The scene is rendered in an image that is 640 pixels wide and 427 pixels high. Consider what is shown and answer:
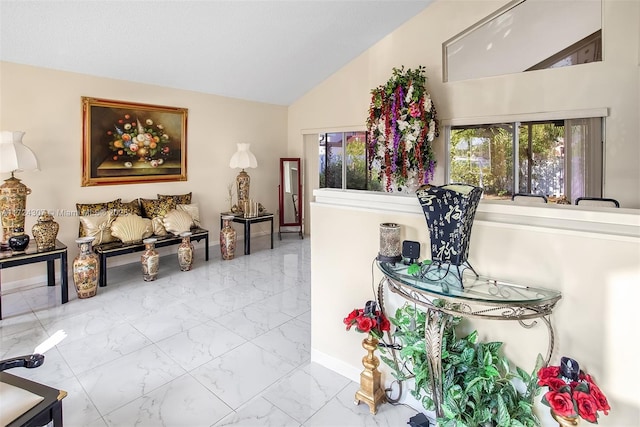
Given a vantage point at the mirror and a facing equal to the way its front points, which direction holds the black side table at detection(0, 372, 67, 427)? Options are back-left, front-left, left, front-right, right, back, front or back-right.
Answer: front

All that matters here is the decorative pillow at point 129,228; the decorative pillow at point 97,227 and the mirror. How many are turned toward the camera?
3

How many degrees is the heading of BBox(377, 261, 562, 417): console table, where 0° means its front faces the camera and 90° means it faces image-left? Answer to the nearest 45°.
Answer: approximately 45°

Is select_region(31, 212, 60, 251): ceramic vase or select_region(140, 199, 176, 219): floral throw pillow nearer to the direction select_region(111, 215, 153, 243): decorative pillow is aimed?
the ceramic vase

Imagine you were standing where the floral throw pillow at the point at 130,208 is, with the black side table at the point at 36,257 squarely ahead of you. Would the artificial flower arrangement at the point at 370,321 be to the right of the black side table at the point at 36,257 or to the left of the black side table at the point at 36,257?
left

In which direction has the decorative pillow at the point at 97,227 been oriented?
toward the camera

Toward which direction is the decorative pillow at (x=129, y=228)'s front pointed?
toward the camera

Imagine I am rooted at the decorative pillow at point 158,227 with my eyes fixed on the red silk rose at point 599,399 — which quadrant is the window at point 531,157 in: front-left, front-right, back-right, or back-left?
front-left

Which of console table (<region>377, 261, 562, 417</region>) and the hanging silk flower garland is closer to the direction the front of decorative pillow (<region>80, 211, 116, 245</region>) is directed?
the console table

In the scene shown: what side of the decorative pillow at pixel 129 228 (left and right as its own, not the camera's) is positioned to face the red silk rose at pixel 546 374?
front

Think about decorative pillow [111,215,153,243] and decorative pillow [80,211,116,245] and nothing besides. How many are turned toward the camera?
2

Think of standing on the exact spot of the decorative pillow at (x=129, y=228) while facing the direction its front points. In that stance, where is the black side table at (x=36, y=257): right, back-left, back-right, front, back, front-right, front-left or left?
front-right

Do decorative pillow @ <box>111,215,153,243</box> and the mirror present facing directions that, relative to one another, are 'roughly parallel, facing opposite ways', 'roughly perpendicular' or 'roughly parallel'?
roughly parallel
